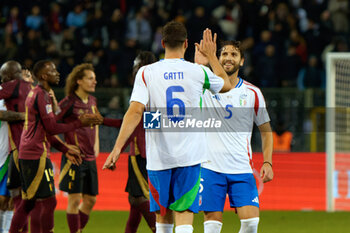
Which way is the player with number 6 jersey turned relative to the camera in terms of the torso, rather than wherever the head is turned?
away from the camera

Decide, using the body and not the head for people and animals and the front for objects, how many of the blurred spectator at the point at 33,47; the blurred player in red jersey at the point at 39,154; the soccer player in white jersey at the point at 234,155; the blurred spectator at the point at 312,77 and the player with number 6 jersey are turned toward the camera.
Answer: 3

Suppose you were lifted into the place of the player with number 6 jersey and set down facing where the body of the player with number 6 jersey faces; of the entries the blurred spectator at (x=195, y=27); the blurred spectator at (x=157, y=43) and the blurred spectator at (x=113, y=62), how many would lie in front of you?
3

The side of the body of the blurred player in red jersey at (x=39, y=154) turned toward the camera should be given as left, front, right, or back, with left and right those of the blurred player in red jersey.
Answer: right

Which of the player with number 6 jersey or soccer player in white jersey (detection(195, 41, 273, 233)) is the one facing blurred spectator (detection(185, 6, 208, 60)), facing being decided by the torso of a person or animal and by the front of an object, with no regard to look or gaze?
the player with number 6 jersey

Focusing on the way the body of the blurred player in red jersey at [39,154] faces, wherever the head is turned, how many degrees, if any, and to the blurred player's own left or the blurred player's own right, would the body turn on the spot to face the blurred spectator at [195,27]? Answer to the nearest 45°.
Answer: approximately 45° to the blurred player's own left

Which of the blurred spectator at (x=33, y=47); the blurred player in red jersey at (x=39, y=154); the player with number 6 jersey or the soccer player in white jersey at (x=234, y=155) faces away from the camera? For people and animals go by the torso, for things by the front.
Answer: the player with number 6 jersey

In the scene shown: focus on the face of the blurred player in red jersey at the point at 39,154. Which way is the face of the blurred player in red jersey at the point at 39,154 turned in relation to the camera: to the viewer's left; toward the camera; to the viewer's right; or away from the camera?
to the viewer's right

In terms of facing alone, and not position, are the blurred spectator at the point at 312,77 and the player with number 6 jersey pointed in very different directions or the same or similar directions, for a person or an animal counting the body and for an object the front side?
very different directions
